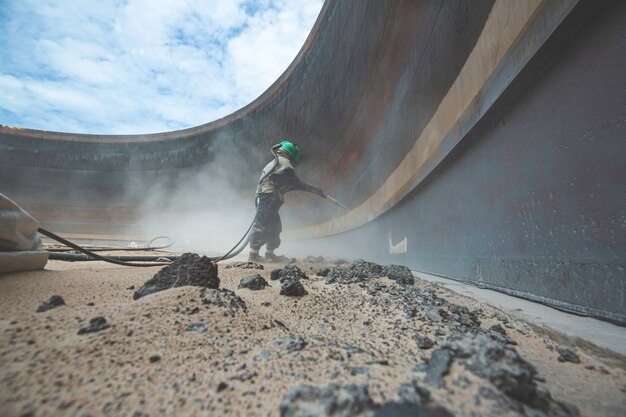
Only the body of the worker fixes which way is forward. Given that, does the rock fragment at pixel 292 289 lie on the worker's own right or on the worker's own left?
on the worker's own right

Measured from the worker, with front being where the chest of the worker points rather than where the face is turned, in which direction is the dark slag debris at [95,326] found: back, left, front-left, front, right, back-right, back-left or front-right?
right

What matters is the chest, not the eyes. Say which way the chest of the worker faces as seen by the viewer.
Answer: to the viewer's right

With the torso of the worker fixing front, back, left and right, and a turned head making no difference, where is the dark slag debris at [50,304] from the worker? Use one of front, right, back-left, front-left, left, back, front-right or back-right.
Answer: right

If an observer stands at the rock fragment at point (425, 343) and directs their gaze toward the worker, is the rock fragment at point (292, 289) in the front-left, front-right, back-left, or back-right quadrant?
front-left

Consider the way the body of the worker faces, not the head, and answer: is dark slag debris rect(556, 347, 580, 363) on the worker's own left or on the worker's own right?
on the worker's own right

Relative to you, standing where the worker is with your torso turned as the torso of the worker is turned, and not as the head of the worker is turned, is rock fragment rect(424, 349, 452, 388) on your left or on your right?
on your right

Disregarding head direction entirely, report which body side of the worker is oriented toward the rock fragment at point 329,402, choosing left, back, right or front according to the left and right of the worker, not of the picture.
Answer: right

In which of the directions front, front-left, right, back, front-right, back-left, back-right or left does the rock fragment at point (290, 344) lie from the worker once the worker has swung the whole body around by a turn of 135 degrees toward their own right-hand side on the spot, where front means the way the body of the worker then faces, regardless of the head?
front-left

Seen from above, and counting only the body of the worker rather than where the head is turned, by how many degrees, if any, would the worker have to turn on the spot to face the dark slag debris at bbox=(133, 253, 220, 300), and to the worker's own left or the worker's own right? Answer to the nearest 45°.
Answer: approximately 90° to the worker's own right
